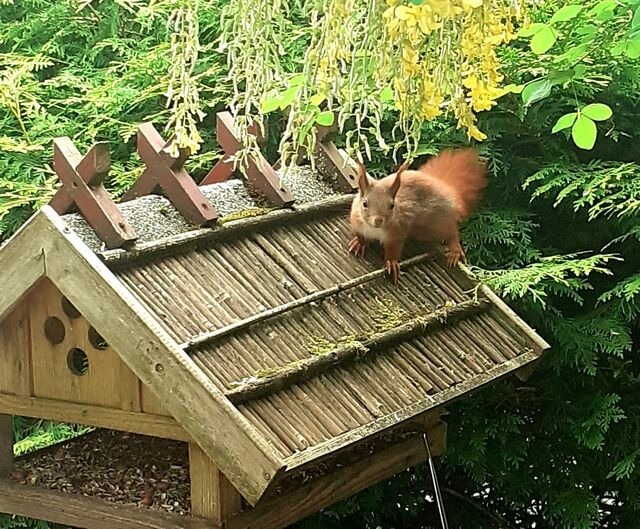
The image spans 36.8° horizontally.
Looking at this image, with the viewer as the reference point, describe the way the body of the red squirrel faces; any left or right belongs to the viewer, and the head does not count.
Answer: facing the viewer and to the left of the viewer
